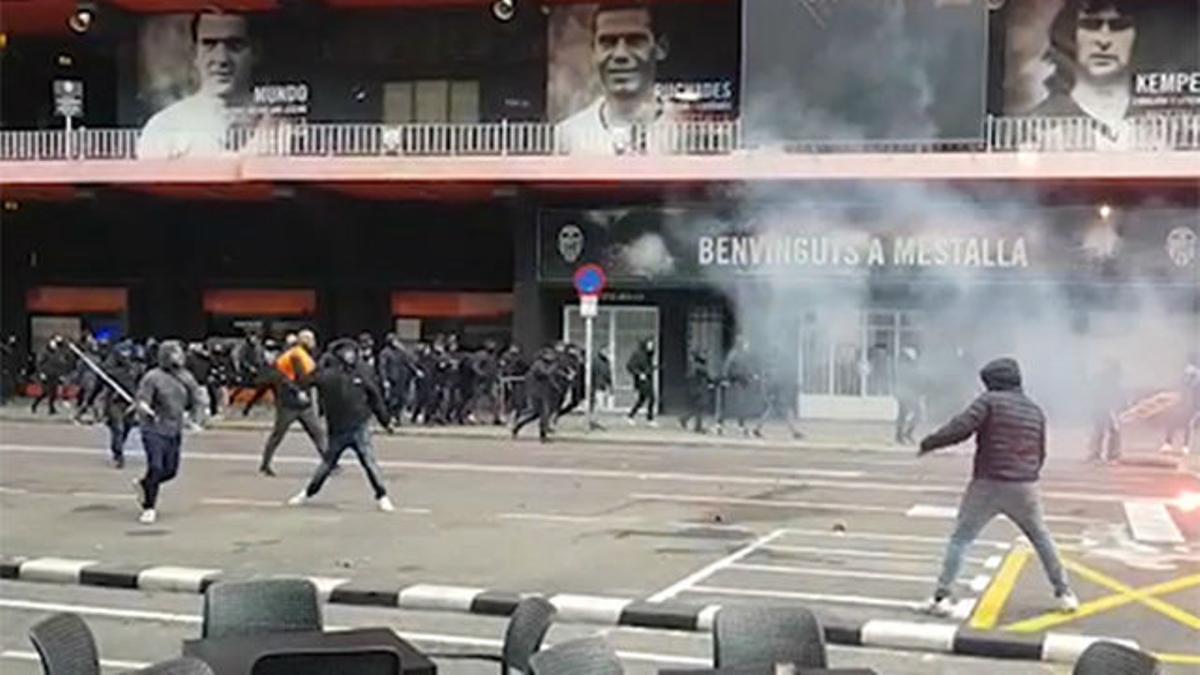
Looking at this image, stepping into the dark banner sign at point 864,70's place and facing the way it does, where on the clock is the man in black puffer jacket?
The man in black puffer jacket is roughly at 12 o'clock from the dark banner sign.

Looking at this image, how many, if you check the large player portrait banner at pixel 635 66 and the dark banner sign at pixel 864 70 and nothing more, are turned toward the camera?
2

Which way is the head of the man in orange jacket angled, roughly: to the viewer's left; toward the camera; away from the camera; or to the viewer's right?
to the viewer's right

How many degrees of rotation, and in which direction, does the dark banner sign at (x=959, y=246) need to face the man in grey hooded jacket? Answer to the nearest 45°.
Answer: approximately 45° to its right

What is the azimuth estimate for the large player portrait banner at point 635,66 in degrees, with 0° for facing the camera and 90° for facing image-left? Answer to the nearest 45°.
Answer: approximately 0°

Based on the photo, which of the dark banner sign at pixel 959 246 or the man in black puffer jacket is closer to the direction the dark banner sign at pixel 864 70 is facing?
the man in black puffer jacket

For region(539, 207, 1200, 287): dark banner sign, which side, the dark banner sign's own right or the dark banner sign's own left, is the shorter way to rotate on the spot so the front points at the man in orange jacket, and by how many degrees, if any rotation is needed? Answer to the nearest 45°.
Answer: approximately 45° to the dark banner sign's own right

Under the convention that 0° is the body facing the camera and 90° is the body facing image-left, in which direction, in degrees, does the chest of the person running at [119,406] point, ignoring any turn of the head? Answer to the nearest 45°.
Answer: approximately 315°

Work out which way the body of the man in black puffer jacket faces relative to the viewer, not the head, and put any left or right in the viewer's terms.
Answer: facing away from the viewer and to the left of the viewer

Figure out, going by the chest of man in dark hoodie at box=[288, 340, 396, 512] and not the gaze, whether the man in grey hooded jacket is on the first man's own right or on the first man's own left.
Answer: on the first man's own right

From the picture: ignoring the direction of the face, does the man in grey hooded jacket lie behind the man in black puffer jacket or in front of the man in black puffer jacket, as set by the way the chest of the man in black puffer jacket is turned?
in front
